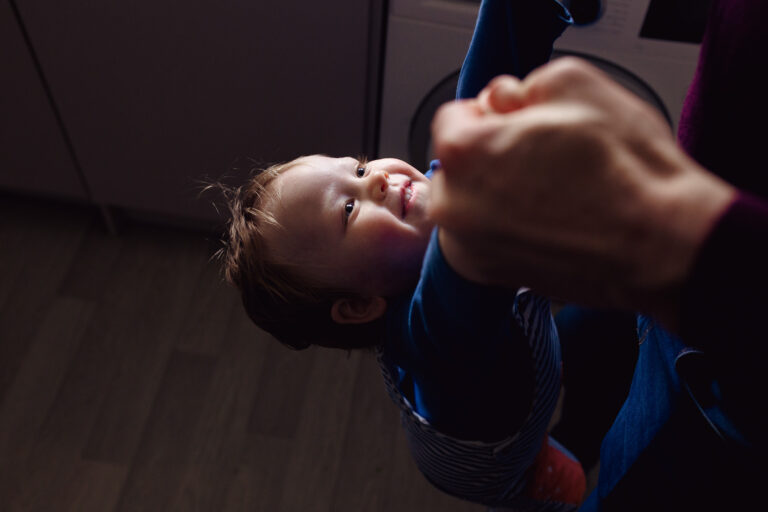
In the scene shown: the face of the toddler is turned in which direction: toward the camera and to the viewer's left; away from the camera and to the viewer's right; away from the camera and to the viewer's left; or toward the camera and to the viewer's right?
toward the camera and to the viewer's right

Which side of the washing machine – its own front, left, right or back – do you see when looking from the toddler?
front

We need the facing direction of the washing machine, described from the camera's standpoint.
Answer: facing the viewer
